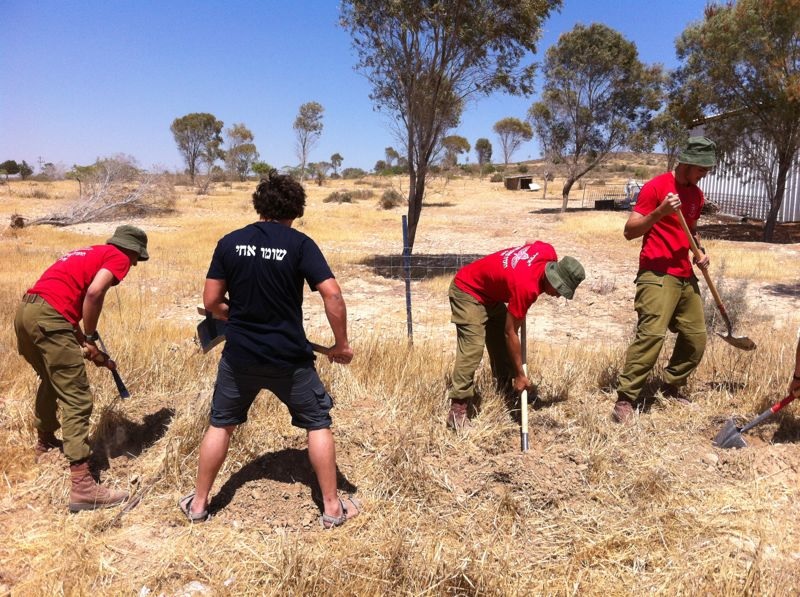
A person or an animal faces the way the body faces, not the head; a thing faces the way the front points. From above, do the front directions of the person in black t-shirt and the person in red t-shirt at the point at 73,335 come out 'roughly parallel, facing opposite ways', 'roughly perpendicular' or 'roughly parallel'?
roughly perpendicular

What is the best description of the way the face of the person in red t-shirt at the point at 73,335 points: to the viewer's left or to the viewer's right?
to the viewer's right

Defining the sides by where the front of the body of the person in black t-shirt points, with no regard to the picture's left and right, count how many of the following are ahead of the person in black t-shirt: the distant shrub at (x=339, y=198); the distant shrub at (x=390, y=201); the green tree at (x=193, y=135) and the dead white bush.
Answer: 4

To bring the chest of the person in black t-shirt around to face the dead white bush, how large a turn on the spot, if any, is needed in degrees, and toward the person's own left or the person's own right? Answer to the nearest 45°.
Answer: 0° — they already face it

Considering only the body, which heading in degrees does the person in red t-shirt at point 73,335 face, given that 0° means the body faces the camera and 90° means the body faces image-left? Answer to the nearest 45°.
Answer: approximately 270°

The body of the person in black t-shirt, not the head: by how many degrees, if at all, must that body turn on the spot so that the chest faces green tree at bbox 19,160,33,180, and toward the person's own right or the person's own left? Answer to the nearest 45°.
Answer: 0° — they already face it

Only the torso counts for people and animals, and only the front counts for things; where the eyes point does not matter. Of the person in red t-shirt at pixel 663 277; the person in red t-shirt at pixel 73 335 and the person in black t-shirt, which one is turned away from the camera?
the person in black t-shirt

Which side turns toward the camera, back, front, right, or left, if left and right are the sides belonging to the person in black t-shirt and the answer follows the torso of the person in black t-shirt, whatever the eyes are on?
back

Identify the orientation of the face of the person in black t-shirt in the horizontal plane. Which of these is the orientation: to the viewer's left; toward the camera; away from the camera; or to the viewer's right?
away from the camera
